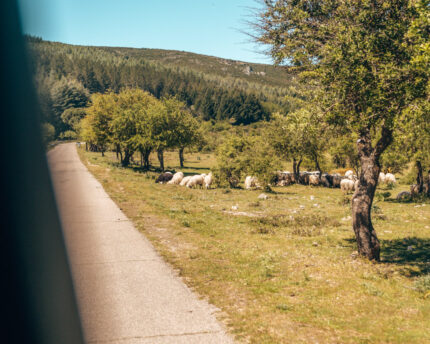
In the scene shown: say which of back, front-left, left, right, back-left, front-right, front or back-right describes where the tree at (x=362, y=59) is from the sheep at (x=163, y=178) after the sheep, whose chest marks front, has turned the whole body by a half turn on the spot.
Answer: right

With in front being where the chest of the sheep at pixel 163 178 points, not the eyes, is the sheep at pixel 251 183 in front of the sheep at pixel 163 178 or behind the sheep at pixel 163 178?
behind

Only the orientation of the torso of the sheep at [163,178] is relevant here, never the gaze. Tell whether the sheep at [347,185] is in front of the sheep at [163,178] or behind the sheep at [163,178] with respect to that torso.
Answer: behind

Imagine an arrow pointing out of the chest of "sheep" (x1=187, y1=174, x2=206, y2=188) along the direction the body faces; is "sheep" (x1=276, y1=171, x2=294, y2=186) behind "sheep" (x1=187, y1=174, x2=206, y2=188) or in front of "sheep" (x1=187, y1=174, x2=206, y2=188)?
behind

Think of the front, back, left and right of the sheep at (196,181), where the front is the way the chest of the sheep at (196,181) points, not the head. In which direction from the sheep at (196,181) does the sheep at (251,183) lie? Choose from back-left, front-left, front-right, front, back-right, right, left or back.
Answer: back

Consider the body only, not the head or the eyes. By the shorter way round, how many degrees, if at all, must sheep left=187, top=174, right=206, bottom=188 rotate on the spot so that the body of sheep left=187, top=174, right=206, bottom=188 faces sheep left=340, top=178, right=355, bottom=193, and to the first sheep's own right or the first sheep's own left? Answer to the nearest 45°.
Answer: approximately 180°

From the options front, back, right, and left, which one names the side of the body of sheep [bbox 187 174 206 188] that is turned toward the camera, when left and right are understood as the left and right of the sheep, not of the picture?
left

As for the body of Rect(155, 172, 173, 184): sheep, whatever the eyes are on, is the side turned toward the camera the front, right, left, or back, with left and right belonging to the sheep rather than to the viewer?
left

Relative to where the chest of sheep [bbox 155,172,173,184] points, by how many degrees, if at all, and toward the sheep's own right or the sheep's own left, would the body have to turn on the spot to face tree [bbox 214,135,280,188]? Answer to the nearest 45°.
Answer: approximately 180°

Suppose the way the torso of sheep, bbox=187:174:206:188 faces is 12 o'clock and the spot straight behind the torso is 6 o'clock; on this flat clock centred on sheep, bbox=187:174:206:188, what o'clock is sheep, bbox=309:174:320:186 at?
sheep, bbox=309:174:320:186 is roughly at 5 o'clock from sheep, bbox=187:174:206:188.

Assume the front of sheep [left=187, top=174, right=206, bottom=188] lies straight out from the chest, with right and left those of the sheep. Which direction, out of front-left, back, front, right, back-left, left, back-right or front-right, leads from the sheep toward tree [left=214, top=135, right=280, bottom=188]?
back

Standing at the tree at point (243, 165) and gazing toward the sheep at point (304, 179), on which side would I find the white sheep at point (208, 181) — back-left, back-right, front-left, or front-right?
back-left
